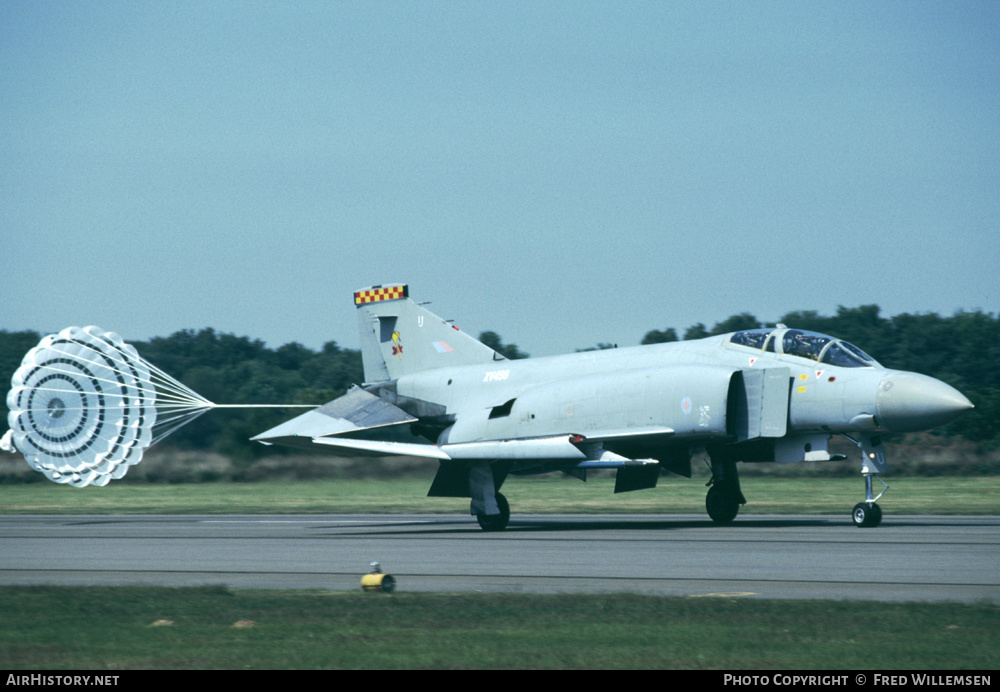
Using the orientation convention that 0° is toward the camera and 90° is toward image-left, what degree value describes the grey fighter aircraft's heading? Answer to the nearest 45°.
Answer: approximately 315°

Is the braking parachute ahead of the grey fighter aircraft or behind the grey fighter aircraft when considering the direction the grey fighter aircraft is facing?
behind
